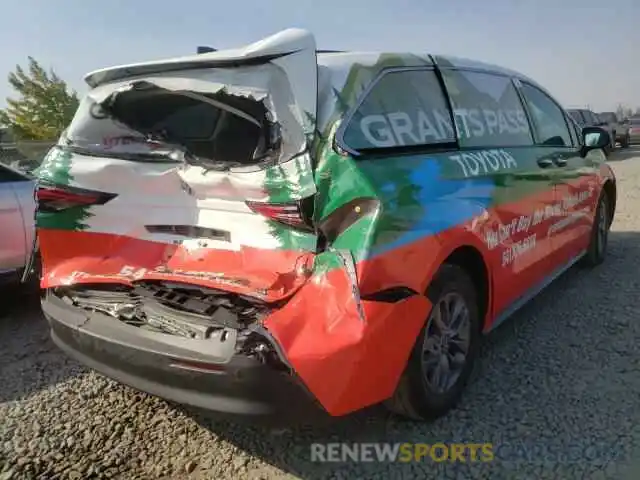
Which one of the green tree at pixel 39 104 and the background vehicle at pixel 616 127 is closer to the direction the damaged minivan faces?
the background vehicle

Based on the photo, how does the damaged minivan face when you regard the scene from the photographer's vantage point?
facing away from the viewer and to the right of the viewer

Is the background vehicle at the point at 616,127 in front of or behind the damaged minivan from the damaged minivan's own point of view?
in front

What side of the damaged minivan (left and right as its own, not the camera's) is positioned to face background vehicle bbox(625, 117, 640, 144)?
front

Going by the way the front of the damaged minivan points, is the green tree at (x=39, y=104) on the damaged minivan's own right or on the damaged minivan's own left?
on the damaged minivan's own left

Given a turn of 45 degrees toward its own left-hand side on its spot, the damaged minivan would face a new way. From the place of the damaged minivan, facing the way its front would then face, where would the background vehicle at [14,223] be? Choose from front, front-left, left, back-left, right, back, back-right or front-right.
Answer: front-left

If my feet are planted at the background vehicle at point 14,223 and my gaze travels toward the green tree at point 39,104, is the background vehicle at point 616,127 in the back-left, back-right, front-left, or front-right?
front-right
